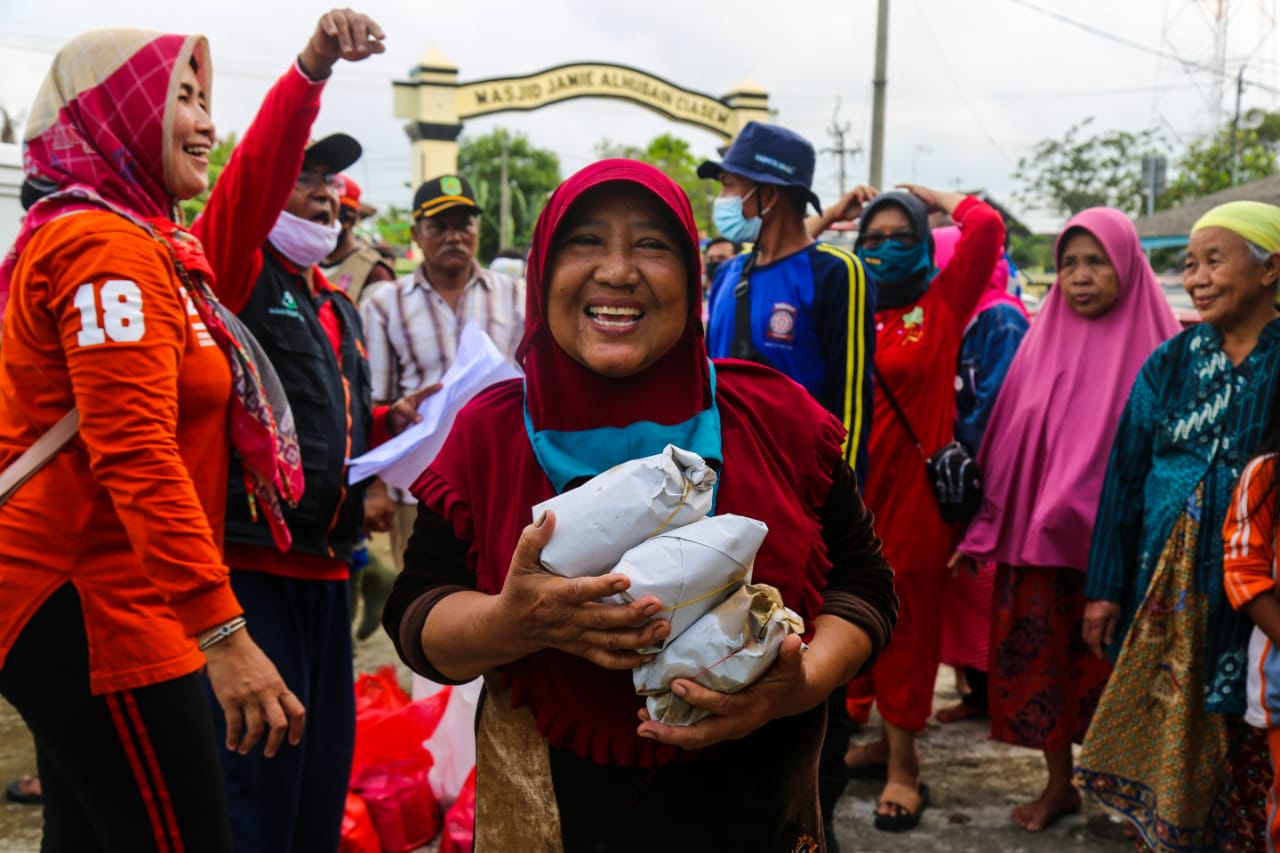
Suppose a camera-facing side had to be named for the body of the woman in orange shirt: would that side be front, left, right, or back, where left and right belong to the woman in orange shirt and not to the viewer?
right

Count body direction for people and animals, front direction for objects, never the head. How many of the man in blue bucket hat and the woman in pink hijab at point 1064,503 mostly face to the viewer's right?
0

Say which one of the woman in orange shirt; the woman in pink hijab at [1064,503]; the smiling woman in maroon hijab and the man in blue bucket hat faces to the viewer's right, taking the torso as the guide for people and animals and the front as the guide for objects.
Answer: the woman in orange shirt

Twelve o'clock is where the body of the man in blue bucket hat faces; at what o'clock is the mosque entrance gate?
The mosque entrance gate is roughly at 4 o'clock from the man in blue bucket hat.

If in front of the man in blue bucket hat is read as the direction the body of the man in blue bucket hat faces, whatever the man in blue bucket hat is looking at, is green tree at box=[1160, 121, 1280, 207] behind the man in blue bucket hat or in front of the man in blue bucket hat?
behind

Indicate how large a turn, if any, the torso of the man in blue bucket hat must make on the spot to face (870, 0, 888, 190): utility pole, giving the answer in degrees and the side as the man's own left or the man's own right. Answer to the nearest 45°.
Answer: approximately 135° to the man's own right

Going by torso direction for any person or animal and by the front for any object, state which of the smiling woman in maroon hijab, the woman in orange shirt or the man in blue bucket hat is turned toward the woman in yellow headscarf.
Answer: the woman in orange shirt

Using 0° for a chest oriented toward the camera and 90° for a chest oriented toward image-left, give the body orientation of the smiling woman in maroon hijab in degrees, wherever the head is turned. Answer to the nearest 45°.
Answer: approximately 0°
